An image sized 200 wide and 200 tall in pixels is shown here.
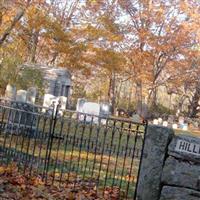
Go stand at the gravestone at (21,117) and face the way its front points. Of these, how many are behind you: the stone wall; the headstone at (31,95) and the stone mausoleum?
2

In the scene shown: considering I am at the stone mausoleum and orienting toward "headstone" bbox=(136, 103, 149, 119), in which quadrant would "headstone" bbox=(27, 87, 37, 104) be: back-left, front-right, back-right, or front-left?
back-right

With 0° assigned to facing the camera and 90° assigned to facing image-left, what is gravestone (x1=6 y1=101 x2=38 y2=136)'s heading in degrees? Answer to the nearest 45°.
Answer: approximately 0°

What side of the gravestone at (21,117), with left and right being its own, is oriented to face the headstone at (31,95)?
back

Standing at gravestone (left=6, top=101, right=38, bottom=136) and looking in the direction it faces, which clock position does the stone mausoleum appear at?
The stone mausoleum is roughly at 6 o'clock from the gravestone.

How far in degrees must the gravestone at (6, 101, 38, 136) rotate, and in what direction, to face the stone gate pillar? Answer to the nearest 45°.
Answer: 0° — it already faces it

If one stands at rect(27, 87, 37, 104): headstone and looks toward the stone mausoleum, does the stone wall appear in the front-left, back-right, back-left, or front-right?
back-right

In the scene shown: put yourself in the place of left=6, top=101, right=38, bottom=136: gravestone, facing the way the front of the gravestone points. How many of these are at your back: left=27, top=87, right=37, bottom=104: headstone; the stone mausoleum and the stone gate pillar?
2

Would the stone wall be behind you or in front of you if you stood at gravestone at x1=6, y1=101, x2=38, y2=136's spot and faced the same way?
in front
